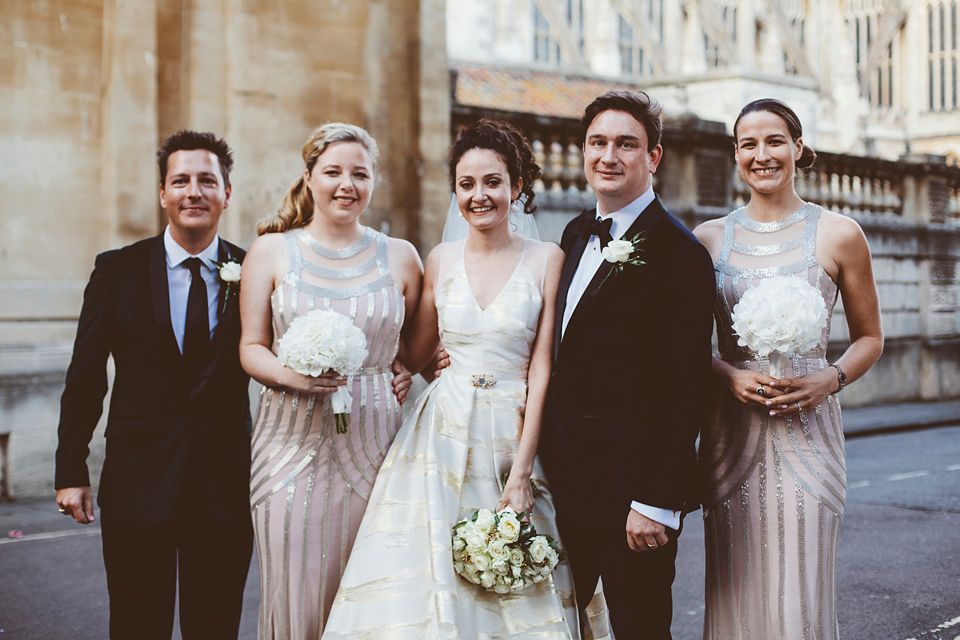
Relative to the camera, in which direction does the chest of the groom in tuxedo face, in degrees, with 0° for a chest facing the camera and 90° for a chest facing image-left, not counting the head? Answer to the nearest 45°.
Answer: approximately 45°

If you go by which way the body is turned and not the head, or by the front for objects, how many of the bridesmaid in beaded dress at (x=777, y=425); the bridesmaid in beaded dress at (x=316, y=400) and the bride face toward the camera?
3

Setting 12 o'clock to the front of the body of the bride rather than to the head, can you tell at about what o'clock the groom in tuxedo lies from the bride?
The groom in tuxedo is roughly at 10 o'clock from the bride.

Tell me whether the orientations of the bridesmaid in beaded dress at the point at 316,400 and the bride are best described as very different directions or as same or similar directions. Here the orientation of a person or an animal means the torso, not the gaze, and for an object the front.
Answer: same or similar directions

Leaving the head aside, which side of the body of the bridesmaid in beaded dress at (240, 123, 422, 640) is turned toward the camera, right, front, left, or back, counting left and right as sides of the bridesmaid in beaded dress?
front

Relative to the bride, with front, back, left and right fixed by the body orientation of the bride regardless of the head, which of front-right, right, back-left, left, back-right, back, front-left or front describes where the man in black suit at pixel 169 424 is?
right

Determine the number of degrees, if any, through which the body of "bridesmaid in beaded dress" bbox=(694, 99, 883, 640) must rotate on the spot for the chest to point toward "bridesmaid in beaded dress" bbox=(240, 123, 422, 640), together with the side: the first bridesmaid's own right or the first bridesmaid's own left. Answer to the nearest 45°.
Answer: approximately 90° to the first bridesmaid's own right

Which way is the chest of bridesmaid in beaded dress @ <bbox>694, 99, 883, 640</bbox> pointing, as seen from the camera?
toward the camera

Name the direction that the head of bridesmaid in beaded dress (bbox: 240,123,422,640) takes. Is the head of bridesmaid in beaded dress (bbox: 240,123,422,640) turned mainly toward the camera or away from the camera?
toward the camera

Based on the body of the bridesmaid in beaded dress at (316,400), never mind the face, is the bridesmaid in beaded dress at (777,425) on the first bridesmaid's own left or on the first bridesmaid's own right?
on the first bridesmaid's own left

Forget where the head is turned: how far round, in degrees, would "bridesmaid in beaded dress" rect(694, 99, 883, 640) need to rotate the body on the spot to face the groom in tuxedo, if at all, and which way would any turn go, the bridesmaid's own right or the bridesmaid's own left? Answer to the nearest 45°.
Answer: approximately 45° to the bridesmaid's own right

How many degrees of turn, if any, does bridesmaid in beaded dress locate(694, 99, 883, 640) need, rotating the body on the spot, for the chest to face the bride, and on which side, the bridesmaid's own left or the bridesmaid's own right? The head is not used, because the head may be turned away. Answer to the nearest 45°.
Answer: approximately 90° to the bridesmaid's own right
